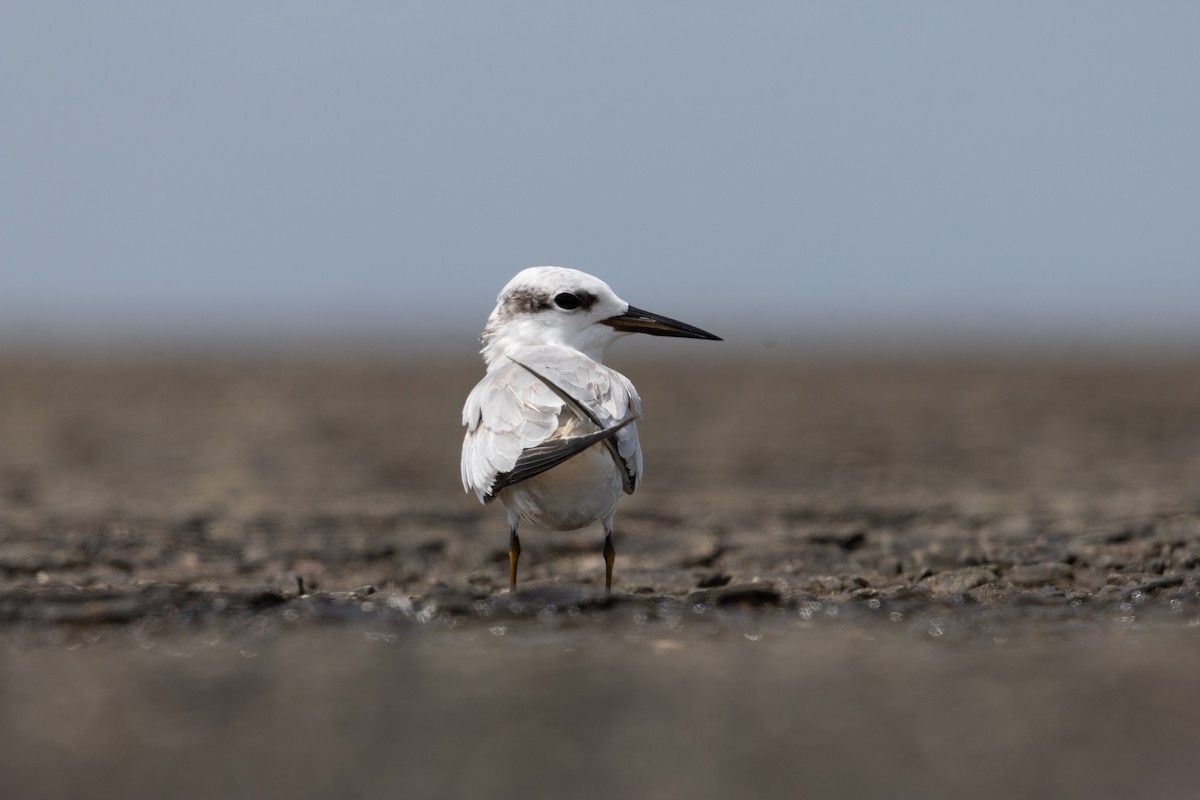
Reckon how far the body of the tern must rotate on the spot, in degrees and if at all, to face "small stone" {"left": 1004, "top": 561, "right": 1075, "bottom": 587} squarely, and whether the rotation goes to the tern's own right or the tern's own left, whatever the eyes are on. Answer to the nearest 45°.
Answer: approximately 90° to the tern's own right

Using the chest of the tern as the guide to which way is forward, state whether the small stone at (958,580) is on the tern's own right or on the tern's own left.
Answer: on the tern's own right

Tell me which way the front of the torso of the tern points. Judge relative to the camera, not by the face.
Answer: away from the camera
